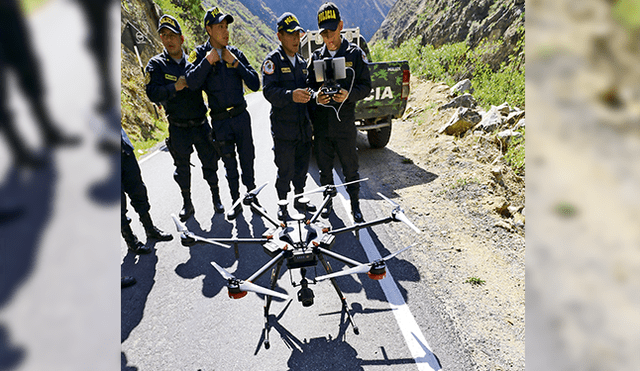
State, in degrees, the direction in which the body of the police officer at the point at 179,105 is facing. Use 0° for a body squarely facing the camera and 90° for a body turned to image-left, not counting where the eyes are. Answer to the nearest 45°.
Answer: approximately 0°

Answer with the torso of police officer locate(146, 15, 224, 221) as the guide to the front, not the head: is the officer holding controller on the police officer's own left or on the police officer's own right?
on the police officer's own left

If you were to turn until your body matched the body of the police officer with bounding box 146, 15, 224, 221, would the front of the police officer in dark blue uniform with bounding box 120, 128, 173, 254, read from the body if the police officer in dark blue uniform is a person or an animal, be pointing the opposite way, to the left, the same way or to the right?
to the left

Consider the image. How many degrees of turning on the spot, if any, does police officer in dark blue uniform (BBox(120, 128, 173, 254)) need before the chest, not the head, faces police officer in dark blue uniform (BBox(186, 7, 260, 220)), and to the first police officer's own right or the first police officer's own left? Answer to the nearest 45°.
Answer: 0° — they already face them

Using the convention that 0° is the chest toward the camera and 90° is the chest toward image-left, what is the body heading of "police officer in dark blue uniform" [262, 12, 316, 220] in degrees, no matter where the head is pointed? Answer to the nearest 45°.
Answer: approximately 315°

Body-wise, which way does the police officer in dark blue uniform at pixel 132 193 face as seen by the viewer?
to the viewer's right
